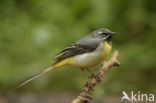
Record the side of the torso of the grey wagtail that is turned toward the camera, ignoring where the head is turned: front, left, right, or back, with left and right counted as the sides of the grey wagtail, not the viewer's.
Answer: right
